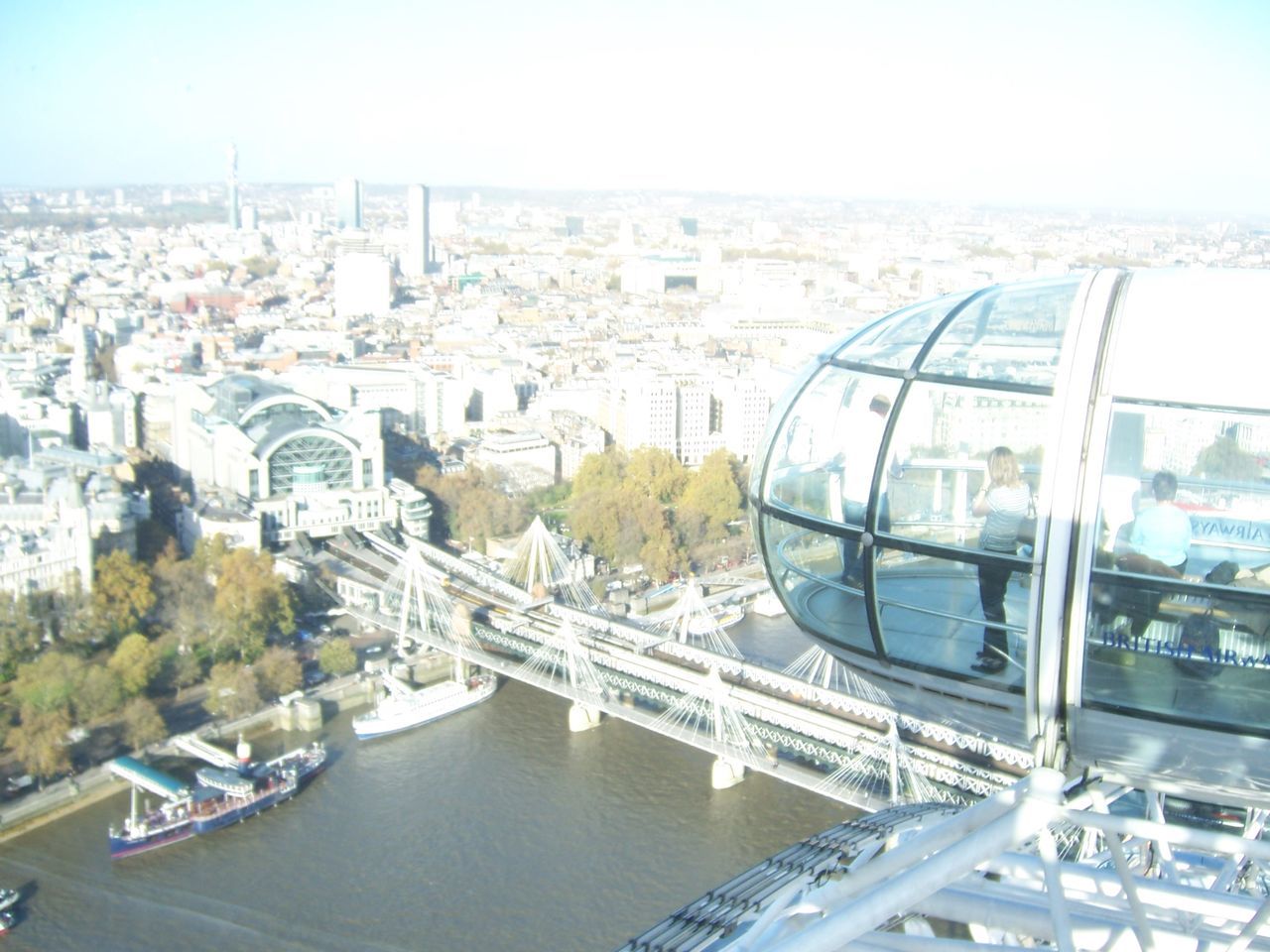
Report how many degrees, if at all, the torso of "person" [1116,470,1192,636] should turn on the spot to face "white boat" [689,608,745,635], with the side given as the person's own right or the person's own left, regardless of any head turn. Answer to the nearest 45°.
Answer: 0° — they already face it

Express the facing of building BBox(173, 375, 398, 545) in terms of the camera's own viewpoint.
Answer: facing the viewer and to the right of the viewer

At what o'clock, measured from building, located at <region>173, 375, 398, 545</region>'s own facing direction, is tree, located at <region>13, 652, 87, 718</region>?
The tree is roughly at 2 o'clock from the building.
